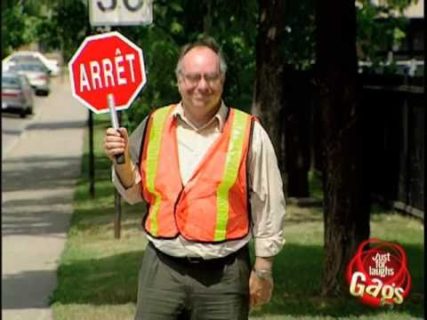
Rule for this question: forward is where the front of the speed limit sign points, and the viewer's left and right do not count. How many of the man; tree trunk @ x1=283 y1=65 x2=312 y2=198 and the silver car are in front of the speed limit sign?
1

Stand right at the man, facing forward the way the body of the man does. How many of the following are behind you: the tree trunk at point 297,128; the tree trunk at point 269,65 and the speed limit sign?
3

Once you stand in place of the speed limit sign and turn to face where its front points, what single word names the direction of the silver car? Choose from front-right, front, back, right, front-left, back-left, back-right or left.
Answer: back

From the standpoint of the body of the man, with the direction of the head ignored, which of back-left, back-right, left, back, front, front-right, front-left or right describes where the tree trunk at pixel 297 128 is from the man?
back

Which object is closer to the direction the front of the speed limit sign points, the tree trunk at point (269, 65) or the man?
the man

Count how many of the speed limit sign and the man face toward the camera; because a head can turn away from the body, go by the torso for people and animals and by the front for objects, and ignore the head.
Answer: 2

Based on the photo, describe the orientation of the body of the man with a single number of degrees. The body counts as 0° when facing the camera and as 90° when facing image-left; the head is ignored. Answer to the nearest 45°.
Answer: approximately 0°

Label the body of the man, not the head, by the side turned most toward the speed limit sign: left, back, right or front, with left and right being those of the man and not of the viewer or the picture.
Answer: back

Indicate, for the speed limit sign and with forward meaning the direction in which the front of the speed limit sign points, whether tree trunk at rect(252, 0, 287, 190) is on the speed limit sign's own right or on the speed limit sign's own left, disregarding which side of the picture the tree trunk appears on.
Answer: on the speed limit sign's own left

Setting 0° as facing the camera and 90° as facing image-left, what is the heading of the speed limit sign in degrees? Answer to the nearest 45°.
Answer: approximately 0°

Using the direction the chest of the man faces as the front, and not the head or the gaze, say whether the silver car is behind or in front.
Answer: behind
